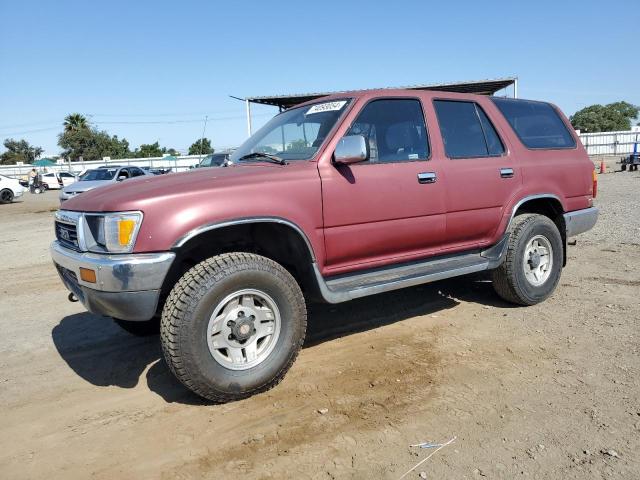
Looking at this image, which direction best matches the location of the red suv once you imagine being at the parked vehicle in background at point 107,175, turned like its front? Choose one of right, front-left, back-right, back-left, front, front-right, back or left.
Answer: front-left

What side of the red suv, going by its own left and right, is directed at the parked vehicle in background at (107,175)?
right

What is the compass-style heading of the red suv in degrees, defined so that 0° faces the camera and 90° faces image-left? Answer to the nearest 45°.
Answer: approximately 45°

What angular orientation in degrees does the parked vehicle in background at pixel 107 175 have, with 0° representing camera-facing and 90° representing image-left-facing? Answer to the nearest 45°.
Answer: approximately 45°

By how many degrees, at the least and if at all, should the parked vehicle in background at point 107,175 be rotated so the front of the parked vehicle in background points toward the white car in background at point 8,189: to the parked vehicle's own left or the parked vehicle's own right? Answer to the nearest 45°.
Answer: approximately 90° to the parked vehicle's own right

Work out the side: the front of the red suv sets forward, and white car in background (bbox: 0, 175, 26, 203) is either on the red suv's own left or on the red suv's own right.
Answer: on the red suv's own right

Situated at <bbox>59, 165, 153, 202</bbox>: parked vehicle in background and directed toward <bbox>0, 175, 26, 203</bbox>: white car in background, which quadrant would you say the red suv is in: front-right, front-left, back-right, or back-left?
back-left
